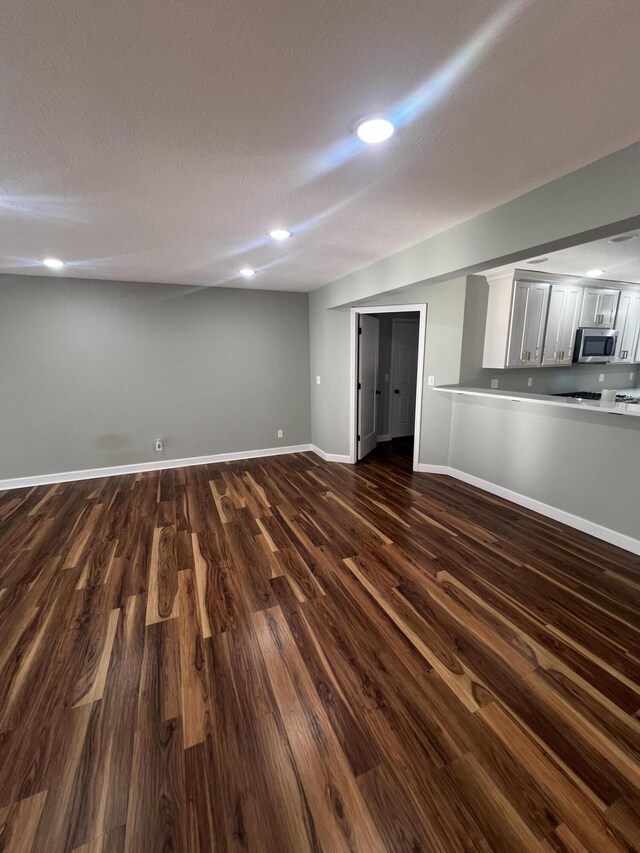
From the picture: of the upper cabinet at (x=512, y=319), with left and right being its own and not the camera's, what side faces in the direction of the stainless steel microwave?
left

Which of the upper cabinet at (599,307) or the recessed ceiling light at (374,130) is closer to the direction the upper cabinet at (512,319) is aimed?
the recessed ceiling light

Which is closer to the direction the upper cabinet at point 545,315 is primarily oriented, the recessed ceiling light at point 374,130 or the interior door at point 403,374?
the recessed ceiling light

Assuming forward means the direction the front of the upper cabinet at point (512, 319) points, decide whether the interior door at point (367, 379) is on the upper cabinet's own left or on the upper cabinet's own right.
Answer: on the upper cabinet's own right

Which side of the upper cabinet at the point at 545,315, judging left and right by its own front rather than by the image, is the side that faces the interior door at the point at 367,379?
right

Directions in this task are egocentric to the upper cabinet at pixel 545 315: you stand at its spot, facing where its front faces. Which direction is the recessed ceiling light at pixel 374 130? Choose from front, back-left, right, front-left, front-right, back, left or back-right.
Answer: front-right

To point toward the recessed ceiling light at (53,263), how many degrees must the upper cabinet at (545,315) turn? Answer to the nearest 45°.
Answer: approximately 90° to its right

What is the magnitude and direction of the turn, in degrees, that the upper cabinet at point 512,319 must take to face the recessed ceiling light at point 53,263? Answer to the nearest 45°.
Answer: approximately 90° to its right
